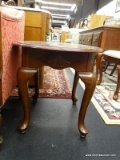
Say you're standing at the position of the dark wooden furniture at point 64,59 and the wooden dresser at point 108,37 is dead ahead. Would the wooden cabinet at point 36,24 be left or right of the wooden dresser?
left

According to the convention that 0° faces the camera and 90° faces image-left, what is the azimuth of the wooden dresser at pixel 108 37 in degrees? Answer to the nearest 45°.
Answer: approximately 45°
